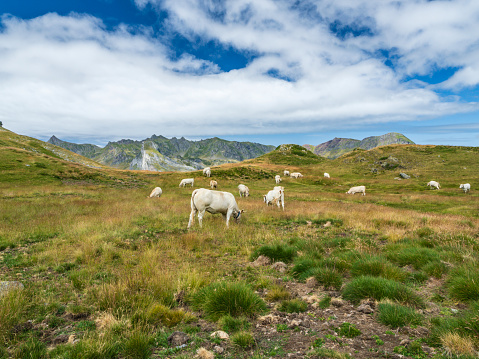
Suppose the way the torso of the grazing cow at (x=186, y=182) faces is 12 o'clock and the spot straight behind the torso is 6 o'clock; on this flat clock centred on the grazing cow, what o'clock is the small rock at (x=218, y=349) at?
The small rock is roughly at 9 o'clock from the grazing cow.

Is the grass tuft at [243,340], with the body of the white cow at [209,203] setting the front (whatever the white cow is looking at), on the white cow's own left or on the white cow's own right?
on the white cow's own right

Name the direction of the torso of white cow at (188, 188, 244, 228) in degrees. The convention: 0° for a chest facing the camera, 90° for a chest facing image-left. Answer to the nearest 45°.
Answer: approximately 270°

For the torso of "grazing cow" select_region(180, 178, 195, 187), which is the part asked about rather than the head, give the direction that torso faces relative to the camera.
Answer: to the viewer's left

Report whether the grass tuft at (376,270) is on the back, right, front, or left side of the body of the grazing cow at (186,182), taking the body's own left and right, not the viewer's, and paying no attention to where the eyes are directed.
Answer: left
